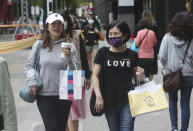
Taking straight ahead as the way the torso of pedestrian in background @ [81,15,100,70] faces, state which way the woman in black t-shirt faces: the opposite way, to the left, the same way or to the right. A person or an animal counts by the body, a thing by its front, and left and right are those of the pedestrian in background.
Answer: the same way

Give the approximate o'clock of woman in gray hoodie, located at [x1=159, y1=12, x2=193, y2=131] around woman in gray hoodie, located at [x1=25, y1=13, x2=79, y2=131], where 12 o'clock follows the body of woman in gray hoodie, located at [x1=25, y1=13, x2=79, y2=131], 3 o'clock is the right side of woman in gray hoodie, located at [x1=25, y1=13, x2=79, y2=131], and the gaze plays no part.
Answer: woman in gray hoodie, located at [x1=159, y1=12, x2=193, y2=131] is roughly at 8 o'clock from woman in gray hoodie, located at [x1=25, y1=13, x2=79, y2=131].

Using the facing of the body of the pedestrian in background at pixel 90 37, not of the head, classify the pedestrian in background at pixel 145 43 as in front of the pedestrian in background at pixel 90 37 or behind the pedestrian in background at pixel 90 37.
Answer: in front

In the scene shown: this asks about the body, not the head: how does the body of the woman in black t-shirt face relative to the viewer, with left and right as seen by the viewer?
facing the viewer

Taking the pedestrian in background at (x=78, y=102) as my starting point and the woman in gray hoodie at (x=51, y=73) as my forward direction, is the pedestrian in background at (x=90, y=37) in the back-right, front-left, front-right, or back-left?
back-right

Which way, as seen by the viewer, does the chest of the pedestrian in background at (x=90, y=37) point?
toward the camera

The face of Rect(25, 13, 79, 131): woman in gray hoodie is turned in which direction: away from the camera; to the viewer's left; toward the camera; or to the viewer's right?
toward the camera

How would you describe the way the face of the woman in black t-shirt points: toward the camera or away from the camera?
toward the camera

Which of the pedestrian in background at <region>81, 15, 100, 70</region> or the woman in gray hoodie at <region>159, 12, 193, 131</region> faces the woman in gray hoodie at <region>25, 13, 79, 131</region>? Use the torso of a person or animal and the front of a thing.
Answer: the pedestrian in background

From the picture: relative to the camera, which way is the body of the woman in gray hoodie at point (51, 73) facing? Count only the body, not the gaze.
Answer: toward the camera

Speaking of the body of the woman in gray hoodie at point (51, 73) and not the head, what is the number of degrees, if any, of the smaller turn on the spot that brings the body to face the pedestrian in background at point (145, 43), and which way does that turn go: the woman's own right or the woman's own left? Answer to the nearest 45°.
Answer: approximately 135° to the woman's own left

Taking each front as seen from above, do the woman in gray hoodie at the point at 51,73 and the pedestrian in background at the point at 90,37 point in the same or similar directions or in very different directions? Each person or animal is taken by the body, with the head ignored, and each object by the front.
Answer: same or similar directions

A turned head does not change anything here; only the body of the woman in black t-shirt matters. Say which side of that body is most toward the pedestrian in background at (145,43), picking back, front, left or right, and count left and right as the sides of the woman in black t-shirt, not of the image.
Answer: back
